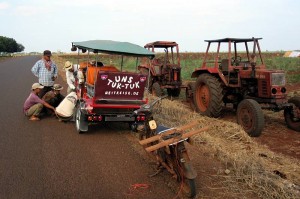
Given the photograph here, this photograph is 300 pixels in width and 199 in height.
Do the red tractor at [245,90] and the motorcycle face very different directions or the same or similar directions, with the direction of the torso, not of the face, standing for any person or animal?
very different directions

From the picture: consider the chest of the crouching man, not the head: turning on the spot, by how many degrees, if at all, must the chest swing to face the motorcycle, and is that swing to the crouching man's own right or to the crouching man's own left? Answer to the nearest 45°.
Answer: approximately 90° to the crouching man's own right

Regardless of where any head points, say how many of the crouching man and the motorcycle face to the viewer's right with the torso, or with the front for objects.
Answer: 1

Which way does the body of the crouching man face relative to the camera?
to the viewer's right

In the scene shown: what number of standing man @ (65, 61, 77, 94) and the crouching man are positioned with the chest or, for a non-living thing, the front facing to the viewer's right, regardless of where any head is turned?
1

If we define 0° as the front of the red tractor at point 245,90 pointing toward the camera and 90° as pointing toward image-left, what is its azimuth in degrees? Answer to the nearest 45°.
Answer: approximately 315°
